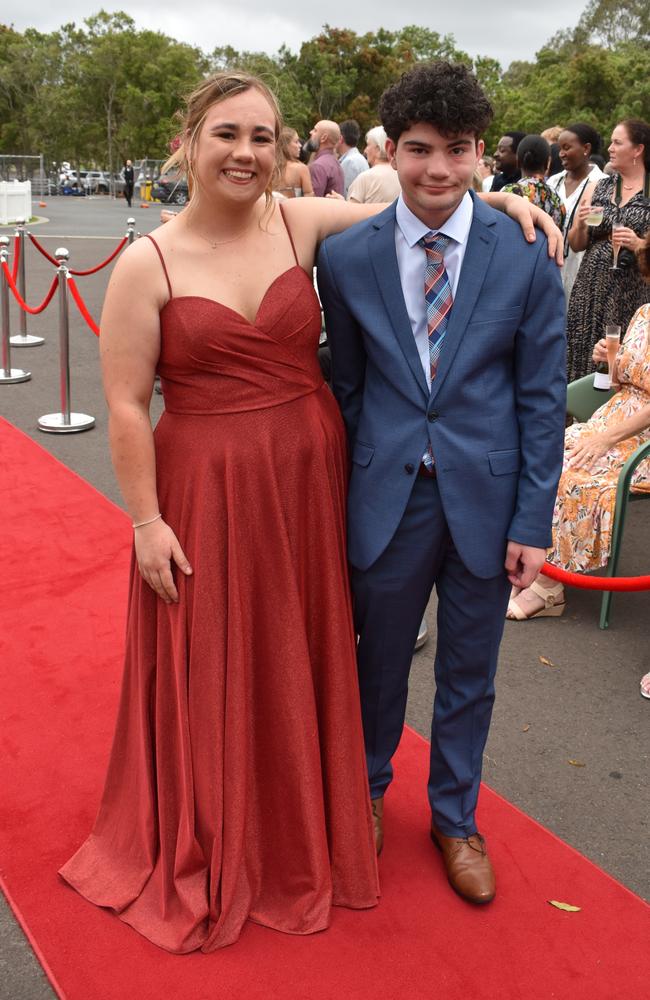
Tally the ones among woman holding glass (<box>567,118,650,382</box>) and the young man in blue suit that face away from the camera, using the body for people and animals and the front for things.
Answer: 0

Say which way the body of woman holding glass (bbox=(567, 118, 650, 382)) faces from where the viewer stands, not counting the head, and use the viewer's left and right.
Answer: facing the viewer and to the left of the viewer

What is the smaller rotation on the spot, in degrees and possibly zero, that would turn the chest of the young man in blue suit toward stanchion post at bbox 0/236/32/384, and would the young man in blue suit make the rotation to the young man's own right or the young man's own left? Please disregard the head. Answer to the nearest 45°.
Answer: approximately 135° to the young man's own right

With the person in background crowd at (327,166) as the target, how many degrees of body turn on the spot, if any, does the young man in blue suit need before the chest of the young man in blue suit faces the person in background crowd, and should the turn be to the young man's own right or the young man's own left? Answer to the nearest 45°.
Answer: approximately 180°

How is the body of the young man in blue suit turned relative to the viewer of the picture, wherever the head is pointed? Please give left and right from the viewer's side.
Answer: facing the viewer

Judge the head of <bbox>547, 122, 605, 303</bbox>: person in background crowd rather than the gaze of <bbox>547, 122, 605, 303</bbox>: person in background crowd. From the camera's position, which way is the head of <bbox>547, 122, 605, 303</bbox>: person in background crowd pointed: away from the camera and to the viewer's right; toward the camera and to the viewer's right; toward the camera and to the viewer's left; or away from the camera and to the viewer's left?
toward the camera and to the viewer's left

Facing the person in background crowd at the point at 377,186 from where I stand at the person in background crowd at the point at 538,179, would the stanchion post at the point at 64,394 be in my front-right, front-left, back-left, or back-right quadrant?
front-left

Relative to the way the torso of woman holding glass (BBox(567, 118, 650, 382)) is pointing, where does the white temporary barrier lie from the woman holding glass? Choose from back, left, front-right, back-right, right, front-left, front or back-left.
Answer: right

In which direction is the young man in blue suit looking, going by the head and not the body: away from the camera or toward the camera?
toward the camera
